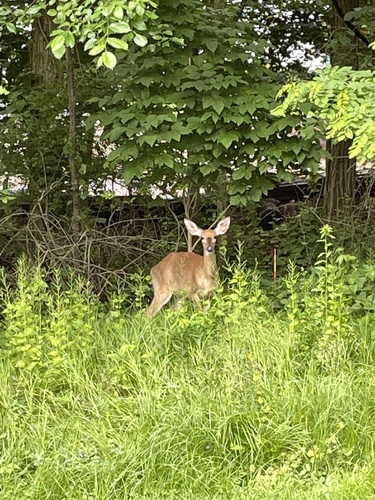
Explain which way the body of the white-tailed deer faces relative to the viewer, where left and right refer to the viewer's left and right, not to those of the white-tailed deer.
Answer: facing the viewer and to the right of the viewer
